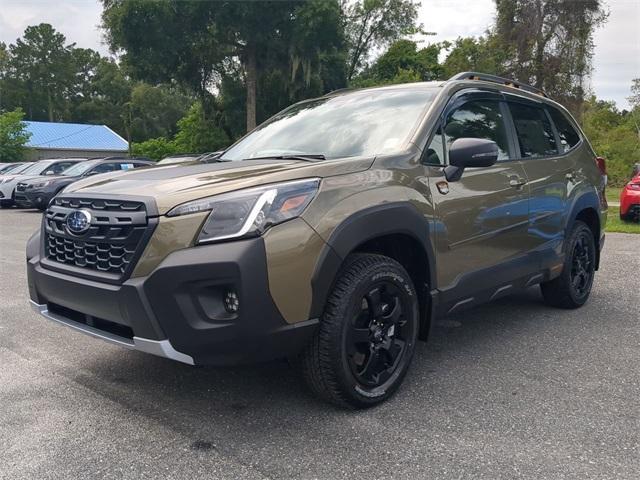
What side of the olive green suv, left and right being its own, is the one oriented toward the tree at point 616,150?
back

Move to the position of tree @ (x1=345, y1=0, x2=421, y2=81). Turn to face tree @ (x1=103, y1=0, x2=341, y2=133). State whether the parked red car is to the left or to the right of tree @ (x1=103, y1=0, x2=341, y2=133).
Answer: left

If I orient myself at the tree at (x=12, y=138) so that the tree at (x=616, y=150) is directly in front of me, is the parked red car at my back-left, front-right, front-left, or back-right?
front-right

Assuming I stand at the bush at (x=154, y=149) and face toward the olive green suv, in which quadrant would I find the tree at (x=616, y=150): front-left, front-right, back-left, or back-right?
front-left

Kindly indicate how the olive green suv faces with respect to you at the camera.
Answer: facing the viewer and to the left of the viewer

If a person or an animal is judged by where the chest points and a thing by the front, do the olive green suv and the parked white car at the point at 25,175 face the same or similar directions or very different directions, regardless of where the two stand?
same or similar directions

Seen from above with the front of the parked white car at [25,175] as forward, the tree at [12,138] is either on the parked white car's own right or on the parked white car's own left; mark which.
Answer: on the parked white car's own right

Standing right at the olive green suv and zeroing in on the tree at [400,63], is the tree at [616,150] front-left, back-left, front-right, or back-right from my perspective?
front-right

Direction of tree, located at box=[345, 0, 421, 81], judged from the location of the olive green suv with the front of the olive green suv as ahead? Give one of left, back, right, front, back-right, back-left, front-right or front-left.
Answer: back-right

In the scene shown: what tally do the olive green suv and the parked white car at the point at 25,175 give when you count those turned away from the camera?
0

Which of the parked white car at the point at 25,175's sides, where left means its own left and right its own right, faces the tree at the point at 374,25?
back

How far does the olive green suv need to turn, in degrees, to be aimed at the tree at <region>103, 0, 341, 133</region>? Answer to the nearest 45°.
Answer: approximately 135° to its right
